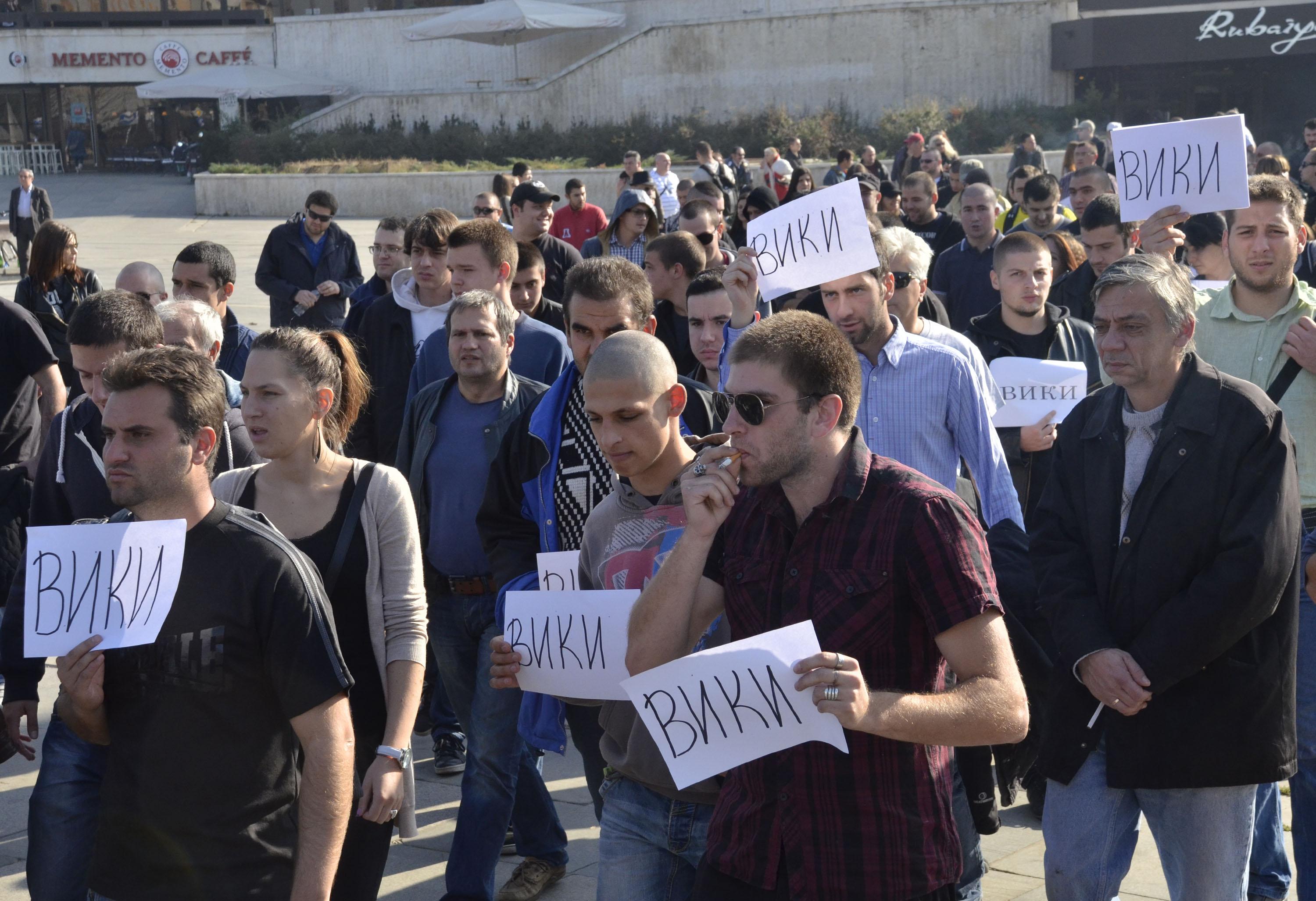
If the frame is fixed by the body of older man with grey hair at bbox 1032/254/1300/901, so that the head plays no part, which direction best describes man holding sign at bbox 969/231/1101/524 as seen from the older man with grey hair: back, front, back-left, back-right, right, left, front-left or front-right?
back-right

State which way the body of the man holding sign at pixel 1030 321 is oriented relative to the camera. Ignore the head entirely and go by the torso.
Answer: toward the camera

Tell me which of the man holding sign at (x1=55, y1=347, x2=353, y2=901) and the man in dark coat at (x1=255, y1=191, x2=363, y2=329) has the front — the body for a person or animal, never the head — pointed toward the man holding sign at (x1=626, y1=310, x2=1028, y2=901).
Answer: the man in dark coat

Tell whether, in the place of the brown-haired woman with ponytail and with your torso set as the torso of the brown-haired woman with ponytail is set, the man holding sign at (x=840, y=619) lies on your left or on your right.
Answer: on your left

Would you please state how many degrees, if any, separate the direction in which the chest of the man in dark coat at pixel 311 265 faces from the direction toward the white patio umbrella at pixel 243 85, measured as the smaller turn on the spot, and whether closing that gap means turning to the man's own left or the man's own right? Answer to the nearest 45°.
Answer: approximately 180°

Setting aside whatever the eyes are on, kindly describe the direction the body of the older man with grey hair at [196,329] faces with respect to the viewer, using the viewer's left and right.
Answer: facing the viewer and to the left of the viewer

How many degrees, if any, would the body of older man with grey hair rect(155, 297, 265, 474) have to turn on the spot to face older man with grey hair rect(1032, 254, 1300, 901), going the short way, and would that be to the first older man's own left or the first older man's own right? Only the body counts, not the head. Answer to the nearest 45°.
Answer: approximately 90° to the first older man's own left

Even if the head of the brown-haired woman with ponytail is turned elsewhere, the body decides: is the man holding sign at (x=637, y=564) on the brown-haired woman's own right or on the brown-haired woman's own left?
on the brown-haired woman's own left

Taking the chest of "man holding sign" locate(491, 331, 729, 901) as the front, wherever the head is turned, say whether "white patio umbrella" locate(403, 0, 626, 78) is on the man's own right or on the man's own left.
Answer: on the man's own right

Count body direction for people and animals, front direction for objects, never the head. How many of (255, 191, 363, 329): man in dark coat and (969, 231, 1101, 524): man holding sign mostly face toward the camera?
2

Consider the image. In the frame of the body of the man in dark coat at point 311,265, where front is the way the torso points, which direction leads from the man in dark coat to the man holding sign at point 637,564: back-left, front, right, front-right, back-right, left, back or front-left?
front

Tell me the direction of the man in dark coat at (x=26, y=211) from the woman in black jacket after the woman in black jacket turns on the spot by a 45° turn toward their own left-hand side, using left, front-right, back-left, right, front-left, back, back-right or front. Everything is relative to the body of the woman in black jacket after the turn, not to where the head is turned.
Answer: left

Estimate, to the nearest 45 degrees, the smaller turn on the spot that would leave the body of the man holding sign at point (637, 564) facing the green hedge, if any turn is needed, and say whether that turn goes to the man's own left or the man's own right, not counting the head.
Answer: approximately 135° to the man's own right

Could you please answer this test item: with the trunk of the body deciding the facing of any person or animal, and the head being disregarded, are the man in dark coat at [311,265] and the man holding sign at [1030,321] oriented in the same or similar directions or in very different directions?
same or similar directions

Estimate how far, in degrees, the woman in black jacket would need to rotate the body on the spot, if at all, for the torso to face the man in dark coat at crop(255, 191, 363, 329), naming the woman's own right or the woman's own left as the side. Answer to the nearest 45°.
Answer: approximately 90° to the woman's own left

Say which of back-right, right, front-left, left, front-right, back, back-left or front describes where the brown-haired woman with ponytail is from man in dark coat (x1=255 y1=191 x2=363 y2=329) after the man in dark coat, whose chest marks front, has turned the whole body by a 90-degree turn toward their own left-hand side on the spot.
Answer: right

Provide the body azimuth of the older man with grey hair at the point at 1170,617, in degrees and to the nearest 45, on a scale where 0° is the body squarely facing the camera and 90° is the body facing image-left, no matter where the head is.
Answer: approximately 45°

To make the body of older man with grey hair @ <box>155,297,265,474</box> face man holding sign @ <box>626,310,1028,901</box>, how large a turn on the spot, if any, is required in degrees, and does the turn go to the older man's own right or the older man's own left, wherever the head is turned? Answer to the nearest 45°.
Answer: approximately 45° to the older man's own left

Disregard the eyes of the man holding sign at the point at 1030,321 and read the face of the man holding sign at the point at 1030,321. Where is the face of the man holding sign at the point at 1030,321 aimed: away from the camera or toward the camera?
toward the camera
